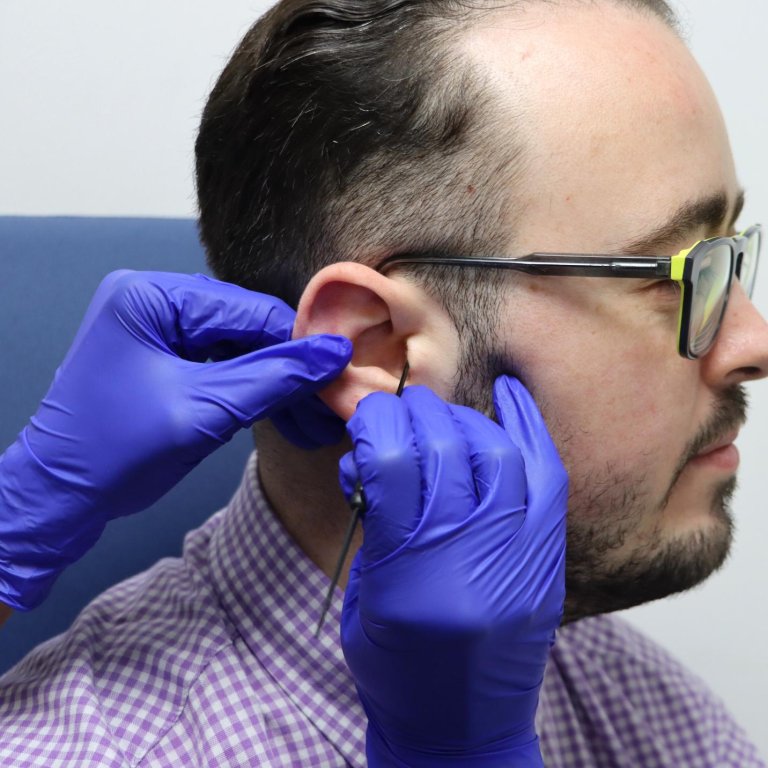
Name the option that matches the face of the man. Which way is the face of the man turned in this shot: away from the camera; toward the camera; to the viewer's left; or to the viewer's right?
to the viewer's right

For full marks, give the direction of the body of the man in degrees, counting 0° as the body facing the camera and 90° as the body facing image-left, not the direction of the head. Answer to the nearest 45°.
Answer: approximately 270°
